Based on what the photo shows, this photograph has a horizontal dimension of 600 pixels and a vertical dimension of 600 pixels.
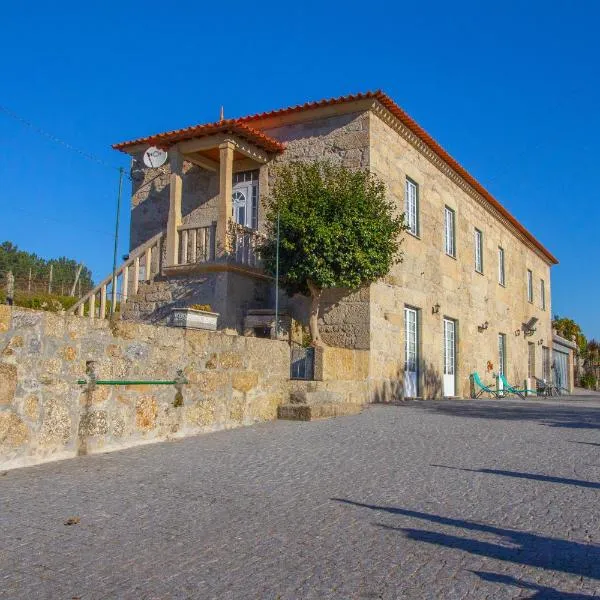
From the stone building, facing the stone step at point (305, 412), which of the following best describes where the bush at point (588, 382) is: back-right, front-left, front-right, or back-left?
back-left

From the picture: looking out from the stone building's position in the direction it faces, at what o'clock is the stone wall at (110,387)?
The stone wall is roughly at 11 o'clock from the stone building.

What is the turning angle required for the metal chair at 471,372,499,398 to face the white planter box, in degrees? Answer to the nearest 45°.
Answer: approximately 90° to its right

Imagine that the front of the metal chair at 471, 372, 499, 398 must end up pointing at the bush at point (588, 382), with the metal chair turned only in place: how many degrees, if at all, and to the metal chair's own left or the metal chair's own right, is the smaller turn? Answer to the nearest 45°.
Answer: approximately 90° to the metal chair's own left

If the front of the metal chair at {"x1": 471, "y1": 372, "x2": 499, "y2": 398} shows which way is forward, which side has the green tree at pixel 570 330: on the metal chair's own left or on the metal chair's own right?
on the metal chair's own left

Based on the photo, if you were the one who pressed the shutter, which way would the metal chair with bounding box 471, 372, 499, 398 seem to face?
facing to the right of the viewer

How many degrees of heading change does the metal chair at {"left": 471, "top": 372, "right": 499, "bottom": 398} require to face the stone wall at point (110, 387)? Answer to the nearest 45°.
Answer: approximately 90° to its right
